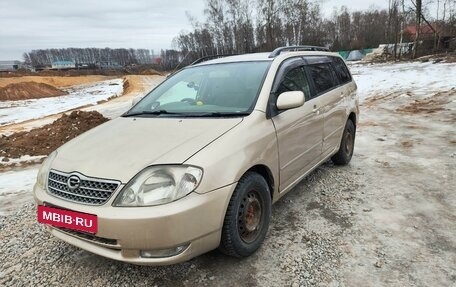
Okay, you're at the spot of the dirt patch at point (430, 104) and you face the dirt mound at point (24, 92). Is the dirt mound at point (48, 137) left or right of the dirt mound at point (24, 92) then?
left

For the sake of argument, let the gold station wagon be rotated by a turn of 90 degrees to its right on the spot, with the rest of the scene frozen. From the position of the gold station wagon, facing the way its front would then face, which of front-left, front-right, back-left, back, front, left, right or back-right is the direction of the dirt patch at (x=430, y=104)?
right

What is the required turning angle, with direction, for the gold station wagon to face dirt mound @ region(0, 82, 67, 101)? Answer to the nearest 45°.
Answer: approximately 90° to its right

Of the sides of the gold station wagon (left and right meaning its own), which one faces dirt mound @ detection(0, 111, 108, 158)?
right

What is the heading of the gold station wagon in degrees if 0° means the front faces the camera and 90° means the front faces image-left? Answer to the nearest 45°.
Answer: approximately 45°
